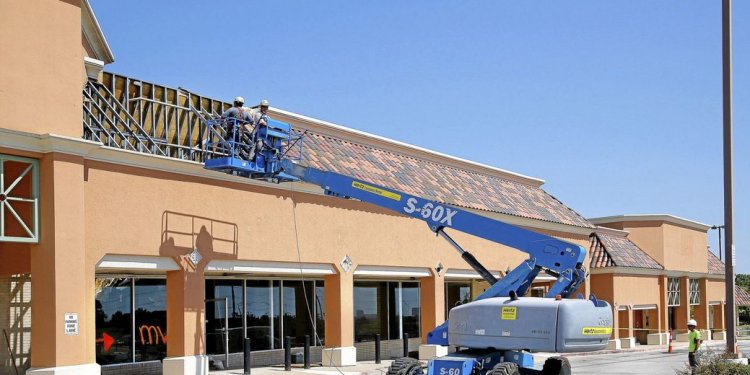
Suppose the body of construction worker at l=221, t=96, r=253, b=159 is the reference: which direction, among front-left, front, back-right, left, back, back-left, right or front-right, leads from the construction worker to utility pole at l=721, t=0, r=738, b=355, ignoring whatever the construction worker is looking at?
right

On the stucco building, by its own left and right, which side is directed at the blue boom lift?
front

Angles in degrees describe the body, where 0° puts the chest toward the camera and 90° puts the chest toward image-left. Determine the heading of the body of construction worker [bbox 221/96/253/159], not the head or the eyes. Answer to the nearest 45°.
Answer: approximately 180°

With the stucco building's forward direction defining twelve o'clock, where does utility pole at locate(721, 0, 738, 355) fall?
The utility pole is roughly at 11 o'clock from the stucco building.

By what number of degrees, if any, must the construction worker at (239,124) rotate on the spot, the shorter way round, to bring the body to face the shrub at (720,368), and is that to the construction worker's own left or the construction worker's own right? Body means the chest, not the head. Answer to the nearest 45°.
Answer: approximately 135° to the construction worker's own right

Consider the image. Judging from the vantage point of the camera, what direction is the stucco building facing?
facing the viewer and to the right of the viewer
